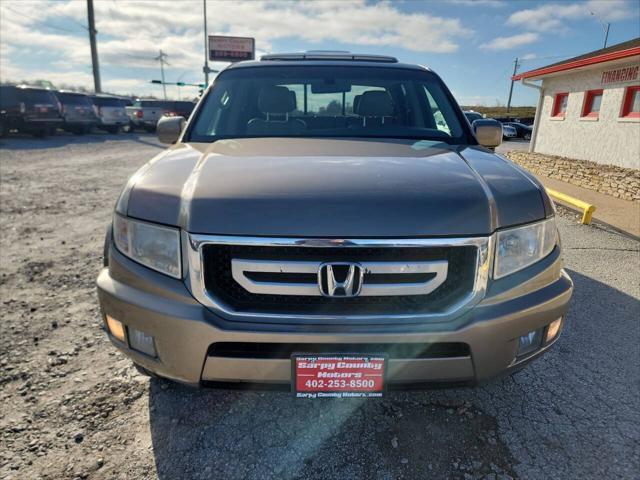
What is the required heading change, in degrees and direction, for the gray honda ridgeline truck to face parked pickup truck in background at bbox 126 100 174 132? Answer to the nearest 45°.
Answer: approximately 135° to its right

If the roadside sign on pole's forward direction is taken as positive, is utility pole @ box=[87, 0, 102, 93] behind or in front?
in front

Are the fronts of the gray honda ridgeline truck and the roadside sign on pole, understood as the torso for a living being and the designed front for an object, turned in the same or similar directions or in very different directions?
same or similar directions

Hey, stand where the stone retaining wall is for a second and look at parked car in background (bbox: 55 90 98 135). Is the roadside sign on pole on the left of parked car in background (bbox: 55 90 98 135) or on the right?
right

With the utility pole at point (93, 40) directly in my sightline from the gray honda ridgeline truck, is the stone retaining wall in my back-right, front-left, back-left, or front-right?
front-right

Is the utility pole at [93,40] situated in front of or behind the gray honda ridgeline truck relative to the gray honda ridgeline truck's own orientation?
behind

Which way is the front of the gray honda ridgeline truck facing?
toward the camera

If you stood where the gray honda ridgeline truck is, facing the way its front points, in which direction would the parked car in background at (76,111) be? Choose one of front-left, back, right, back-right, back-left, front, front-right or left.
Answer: back-right

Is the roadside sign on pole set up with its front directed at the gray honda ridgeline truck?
yes

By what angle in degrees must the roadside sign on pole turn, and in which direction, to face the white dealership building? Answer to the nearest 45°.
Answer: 0° — it already faces it
